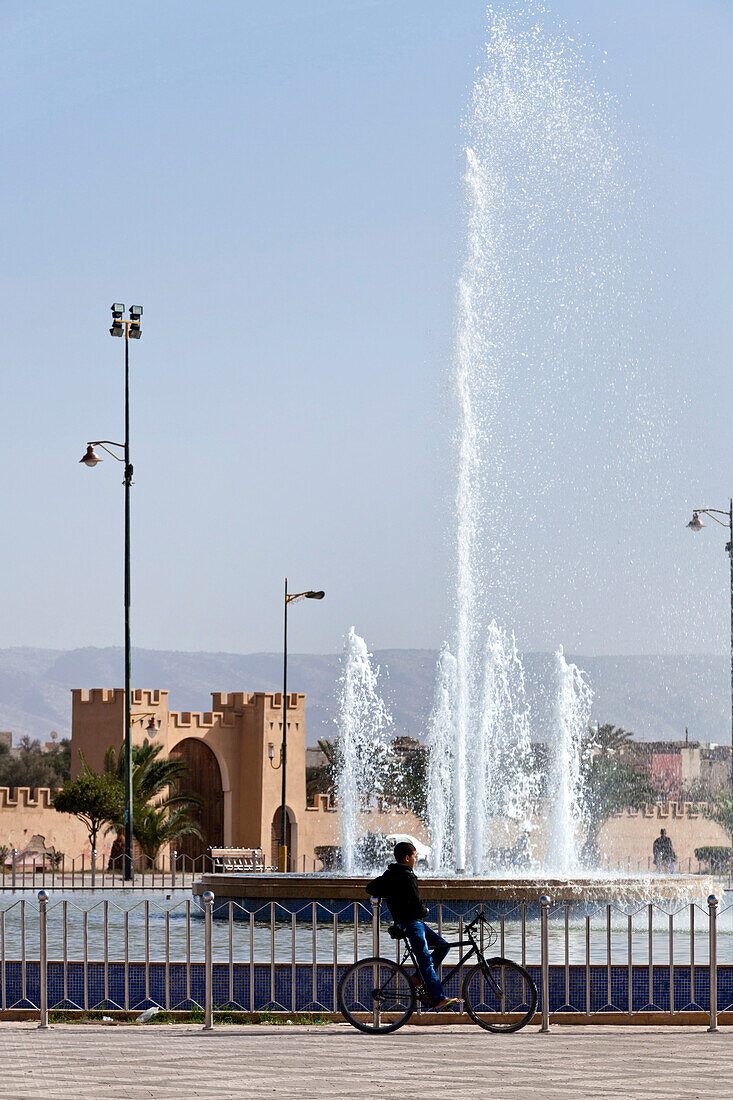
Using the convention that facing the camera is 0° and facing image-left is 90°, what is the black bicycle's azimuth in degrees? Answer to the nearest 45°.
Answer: approximately 270°

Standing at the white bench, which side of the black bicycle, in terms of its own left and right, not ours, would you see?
left

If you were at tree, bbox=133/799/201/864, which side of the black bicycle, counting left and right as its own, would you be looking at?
left

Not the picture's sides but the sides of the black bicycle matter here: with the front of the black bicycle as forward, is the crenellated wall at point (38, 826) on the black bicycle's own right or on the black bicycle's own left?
on the black bicycle's own left

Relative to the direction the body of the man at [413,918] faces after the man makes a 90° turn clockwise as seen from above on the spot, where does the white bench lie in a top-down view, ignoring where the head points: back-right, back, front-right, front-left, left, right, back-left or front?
back

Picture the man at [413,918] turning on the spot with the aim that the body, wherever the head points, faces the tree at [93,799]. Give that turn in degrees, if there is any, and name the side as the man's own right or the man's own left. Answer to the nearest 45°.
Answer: approximately 90° to the man's own left

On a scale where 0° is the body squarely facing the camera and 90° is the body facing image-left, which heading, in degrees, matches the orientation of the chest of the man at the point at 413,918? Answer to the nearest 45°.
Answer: approximately 270°
